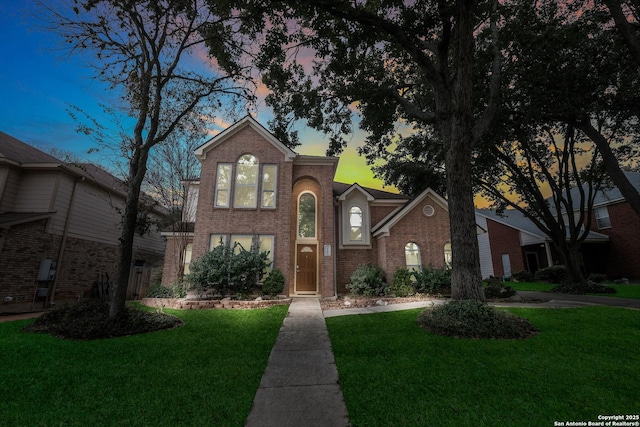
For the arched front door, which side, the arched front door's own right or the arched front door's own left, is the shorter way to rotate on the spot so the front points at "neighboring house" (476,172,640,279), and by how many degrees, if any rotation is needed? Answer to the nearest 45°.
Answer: approximately 90° to the arched front door's own left

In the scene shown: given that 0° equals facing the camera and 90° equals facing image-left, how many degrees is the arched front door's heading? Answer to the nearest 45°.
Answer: approximately 0°

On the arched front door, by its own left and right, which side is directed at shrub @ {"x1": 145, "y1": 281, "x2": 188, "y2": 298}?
right

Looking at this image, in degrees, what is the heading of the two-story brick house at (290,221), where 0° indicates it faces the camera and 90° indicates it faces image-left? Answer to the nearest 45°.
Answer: approximately 0°

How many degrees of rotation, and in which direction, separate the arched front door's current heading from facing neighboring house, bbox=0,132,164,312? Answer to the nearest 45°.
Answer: approximately 90° to its right

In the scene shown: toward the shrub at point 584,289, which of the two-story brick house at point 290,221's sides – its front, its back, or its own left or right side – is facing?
left

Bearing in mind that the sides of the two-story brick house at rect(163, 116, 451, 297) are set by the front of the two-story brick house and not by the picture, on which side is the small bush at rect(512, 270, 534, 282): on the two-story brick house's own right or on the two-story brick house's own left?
on the two-story brick house's own left

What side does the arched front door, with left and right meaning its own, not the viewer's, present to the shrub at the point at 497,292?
left
